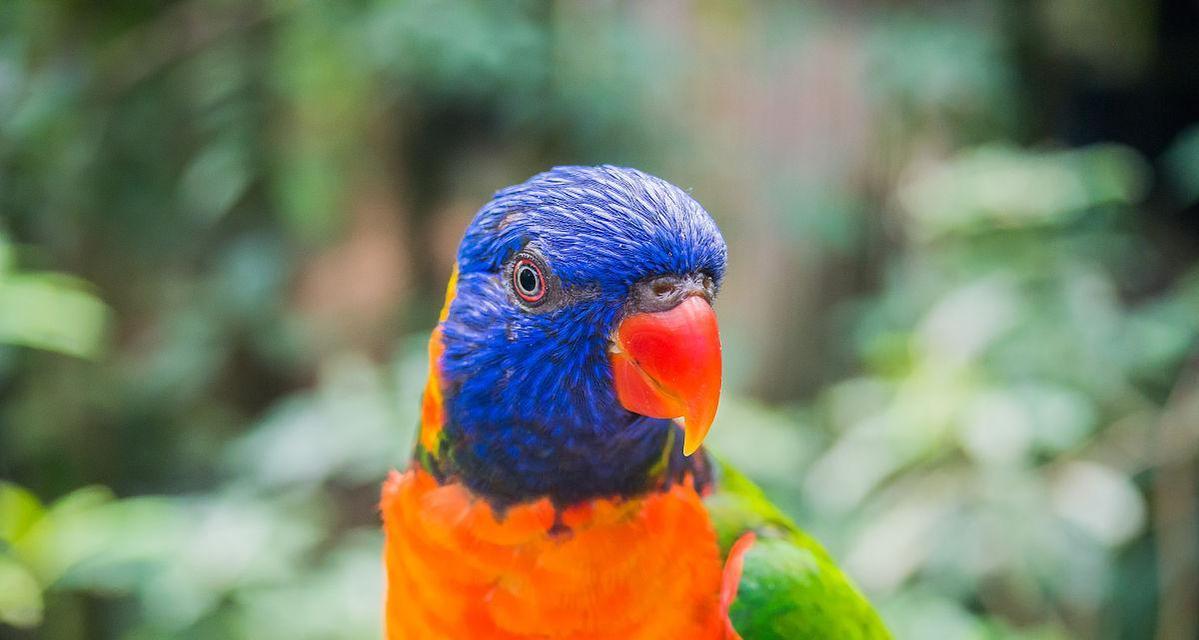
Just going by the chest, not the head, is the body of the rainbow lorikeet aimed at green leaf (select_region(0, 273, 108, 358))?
no

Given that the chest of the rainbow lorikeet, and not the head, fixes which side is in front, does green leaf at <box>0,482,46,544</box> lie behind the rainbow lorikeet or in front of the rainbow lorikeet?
behind
